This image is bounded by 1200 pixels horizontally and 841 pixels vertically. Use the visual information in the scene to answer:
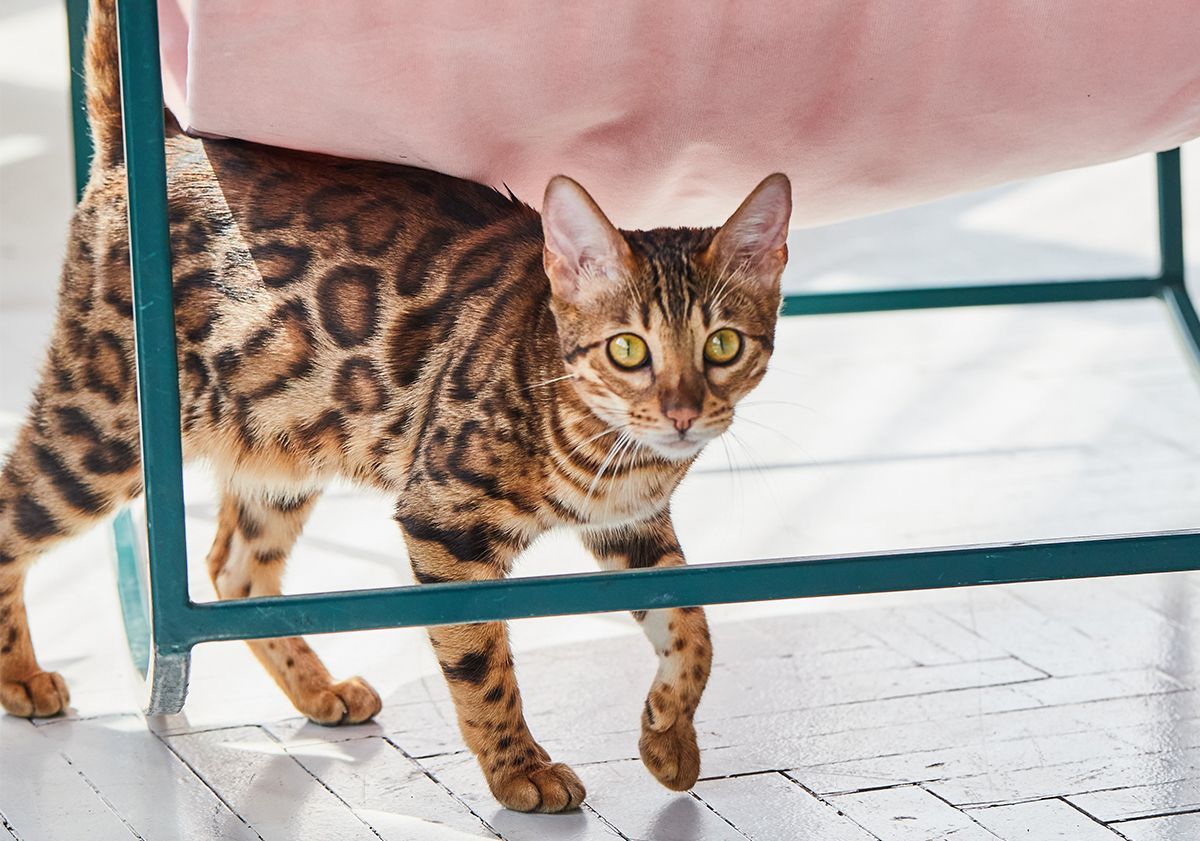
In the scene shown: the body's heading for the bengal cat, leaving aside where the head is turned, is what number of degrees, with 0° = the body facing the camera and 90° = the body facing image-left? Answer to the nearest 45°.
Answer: approximately 315°
